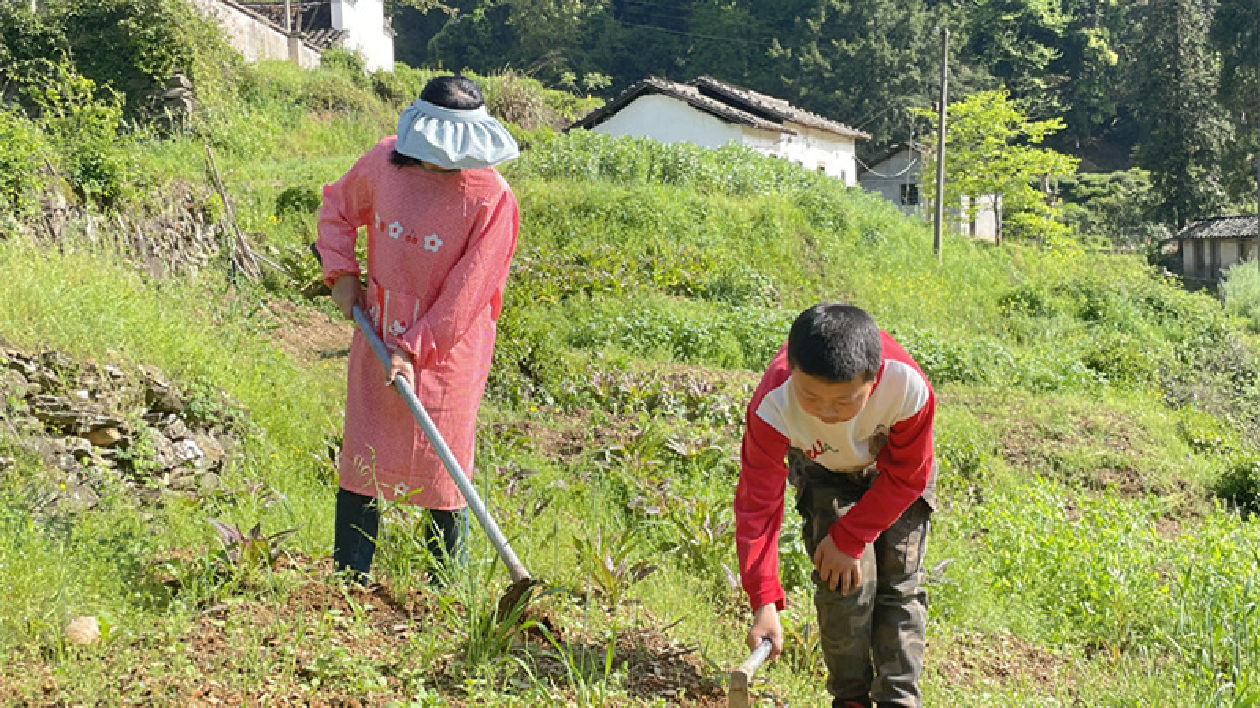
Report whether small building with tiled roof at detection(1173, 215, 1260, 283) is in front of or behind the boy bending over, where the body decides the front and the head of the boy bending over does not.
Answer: behind

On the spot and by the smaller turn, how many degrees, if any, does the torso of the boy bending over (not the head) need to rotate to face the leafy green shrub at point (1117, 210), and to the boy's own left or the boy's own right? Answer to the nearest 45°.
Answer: approximately 180°

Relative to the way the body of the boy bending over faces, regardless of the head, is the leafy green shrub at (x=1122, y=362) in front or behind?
behind

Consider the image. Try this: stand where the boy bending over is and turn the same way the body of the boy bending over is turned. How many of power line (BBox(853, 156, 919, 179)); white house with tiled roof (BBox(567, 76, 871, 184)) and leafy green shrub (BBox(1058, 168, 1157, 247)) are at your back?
3

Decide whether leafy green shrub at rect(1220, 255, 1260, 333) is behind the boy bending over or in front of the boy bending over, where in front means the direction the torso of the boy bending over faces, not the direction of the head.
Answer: behind

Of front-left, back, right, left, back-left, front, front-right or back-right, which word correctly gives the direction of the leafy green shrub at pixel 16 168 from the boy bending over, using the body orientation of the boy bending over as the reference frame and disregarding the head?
back-right

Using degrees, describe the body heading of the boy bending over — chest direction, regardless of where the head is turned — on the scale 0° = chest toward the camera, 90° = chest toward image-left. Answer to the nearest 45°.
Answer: approximately 0°
